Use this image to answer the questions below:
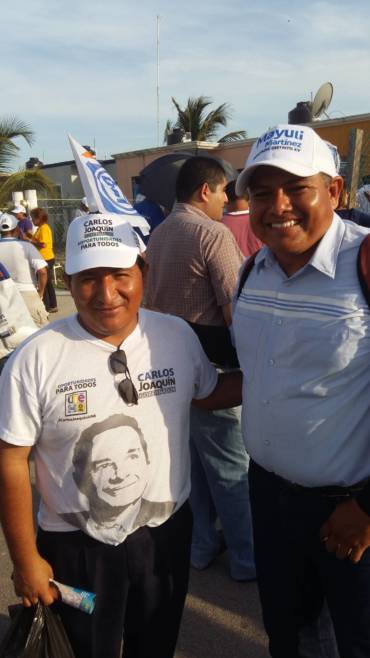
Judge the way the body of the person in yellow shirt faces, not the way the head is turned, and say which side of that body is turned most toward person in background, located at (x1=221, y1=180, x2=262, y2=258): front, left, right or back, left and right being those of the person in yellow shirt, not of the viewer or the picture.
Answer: left

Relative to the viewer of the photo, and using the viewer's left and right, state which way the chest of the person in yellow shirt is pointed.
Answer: facing to the left of the viewer

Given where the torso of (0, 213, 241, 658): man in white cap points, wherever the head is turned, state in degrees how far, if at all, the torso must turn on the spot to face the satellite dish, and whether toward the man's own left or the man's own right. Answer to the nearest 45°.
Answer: approximately 135° to the man's own left

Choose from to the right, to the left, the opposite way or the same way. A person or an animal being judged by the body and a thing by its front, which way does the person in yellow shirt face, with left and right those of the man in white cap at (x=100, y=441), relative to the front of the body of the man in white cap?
to the right

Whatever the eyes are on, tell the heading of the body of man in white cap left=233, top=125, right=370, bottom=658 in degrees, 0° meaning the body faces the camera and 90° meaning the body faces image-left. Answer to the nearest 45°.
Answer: approximately 45°

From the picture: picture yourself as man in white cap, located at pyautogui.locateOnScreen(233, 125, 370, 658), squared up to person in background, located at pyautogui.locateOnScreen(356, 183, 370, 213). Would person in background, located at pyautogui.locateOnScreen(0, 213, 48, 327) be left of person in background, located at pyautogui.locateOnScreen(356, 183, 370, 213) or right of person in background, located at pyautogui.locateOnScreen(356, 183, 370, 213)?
left

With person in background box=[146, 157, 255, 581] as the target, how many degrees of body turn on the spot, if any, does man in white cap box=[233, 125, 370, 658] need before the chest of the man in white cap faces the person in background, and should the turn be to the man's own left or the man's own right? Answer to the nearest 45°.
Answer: approximately 90° to the man's own right

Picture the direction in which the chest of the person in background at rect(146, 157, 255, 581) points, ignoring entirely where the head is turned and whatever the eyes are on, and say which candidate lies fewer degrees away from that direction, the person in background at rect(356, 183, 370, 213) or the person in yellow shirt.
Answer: the person in background

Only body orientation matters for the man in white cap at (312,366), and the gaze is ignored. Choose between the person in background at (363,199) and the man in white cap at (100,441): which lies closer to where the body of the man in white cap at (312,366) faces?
the man in white cap
